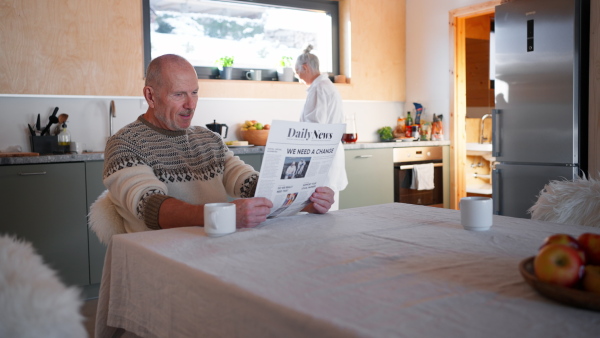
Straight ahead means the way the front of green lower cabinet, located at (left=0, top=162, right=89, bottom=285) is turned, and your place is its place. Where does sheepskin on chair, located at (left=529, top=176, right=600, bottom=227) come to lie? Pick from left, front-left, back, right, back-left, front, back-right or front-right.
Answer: front-left

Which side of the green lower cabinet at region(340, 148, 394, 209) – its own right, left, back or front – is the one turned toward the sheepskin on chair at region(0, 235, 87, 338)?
front

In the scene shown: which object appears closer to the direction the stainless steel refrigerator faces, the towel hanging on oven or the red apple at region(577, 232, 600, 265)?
the red apple

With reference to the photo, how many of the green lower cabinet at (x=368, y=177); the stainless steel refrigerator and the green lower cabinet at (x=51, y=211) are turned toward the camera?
3

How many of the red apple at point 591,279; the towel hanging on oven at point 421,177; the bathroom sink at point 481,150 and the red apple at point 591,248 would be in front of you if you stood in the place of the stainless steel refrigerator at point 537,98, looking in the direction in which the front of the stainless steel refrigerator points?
2

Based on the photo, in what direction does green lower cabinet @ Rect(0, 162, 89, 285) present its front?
toward the camera

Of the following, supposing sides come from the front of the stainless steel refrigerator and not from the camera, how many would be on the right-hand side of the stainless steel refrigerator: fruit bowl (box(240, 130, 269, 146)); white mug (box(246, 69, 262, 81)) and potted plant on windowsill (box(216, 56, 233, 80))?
3

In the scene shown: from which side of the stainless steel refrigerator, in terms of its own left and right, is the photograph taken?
front

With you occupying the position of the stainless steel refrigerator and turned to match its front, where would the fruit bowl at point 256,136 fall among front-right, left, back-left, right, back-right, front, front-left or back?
right

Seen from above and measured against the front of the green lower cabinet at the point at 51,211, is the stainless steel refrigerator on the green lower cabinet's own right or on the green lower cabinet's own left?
on the green lower cabinet's own left
